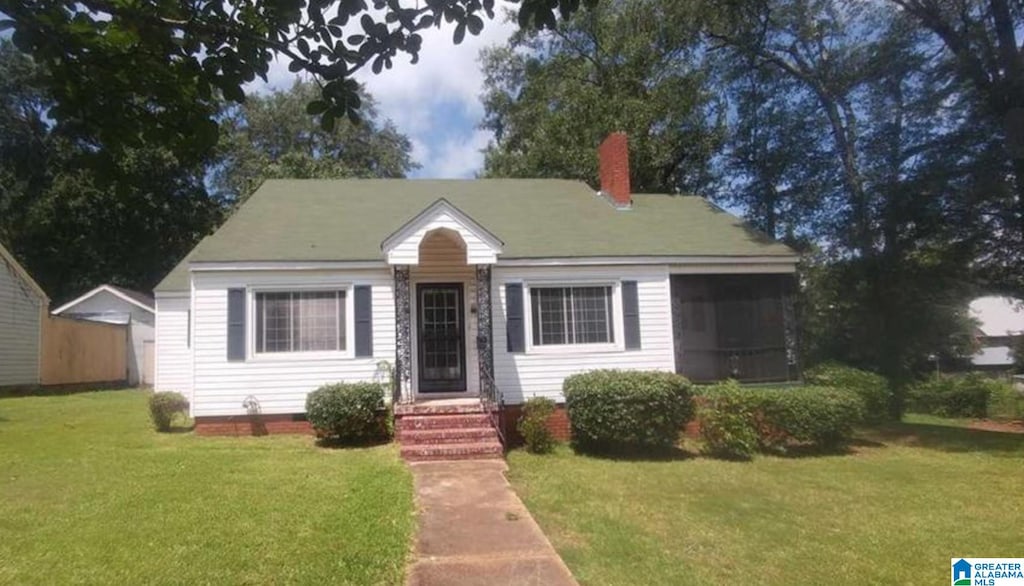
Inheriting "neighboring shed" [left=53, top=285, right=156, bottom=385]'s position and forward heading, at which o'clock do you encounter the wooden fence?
The wooden fence is roughly at 1 o'clock from the neighboring shed.

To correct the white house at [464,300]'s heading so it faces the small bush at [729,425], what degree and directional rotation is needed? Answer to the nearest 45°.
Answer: approximately 45° to its left

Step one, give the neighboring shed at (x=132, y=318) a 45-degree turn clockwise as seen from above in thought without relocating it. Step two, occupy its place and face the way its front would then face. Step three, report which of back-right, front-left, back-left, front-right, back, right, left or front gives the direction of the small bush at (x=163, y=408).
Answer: front-left

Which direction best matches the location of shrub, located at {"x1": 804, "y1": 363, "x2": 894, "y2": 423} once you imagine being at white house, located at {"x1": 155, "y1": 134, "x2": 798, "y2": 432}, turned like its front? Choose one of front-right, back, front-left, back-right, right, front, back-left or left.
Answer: left

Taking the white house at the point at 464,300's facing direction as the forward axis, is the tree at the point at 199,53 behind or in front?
in front

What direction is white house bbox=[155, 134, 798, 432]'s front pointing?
toward the camera

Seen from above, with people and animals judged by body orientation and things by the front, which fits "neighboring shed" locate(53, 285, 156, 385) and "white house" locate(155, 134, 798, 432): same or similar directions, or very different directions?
same or similar directions

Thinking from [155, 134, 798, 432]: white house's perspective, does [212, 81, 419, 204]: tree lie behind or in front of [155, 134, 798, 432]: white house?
behind

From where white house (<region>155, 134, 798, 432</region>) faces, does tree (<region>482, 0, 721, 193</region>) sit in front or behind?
behind

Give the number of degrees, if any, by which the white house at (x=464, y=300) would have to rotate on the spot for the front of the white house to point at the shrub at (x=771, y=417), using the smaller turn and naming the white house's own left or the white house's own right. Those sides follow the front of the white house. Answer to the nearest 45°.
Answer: approximately 90° to the white house's own left

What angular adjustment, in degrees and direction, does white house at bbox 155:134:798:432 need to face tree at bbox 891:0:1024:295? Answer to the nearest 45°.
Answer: approximately 90° to its left

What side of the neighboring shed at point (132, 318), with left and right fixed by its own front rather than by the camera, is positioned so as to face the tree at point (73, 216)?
back

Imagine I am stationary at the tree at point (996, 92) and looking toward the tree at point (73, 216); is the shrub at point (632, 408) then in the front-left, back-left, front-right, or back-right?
front-left

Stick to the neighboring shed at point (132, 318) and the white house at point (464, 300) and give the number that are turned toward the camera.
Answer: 2
